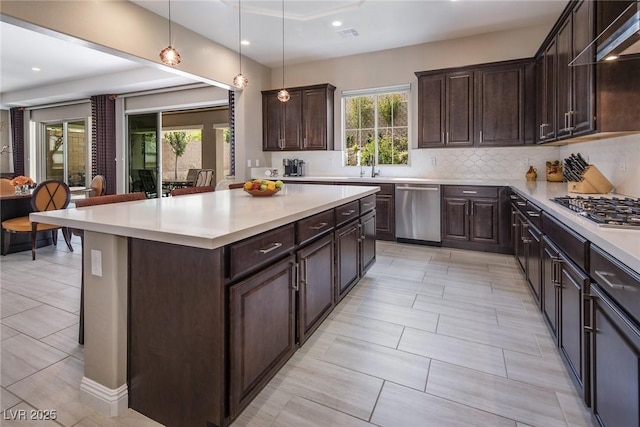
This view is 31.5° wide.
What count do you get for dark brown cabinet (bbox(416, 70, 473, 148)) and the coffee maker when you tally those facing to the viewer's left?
0

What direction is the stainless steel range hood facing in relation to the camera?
to the viewer's left

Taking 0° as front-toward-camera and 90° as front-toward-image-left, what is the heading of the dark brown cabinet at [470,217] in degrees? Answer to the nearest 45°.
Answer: approximately 0°

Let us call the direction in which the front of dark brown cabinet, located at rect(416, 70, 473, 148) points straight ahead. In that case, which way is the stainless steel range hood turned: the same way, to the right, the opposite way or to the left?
to the right

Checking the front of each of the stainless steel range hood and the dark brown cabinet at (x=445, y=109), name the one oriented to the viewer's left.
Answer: the stainless steel range hood

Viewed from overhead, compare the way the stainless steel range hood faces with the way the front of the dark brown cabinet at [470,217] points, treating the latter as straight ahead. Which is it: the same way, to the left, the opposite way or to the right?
to the right
